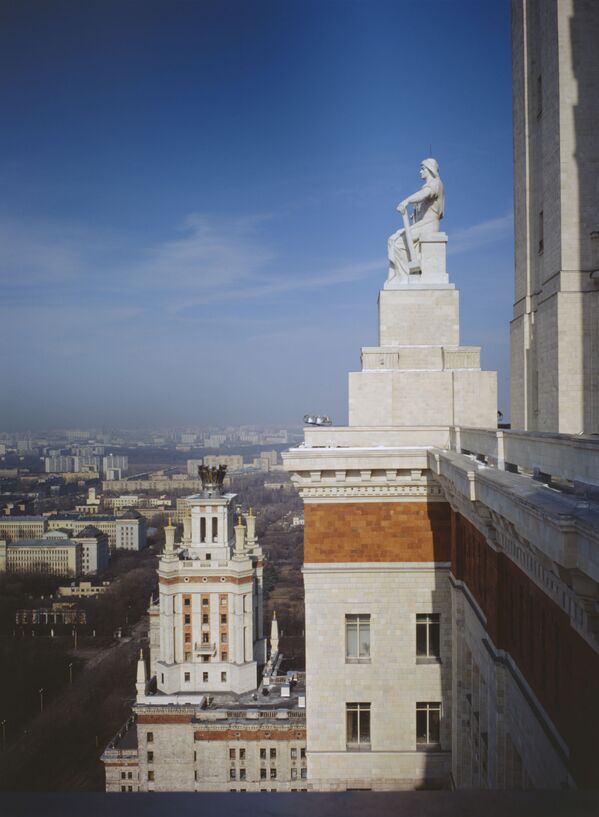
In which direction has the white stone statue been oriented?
to the viewer's left

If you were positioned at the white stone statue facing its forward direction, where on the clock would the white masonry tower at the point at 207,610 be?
The white masonry tower is roughly at 2 o'clock from the white stone statue.
